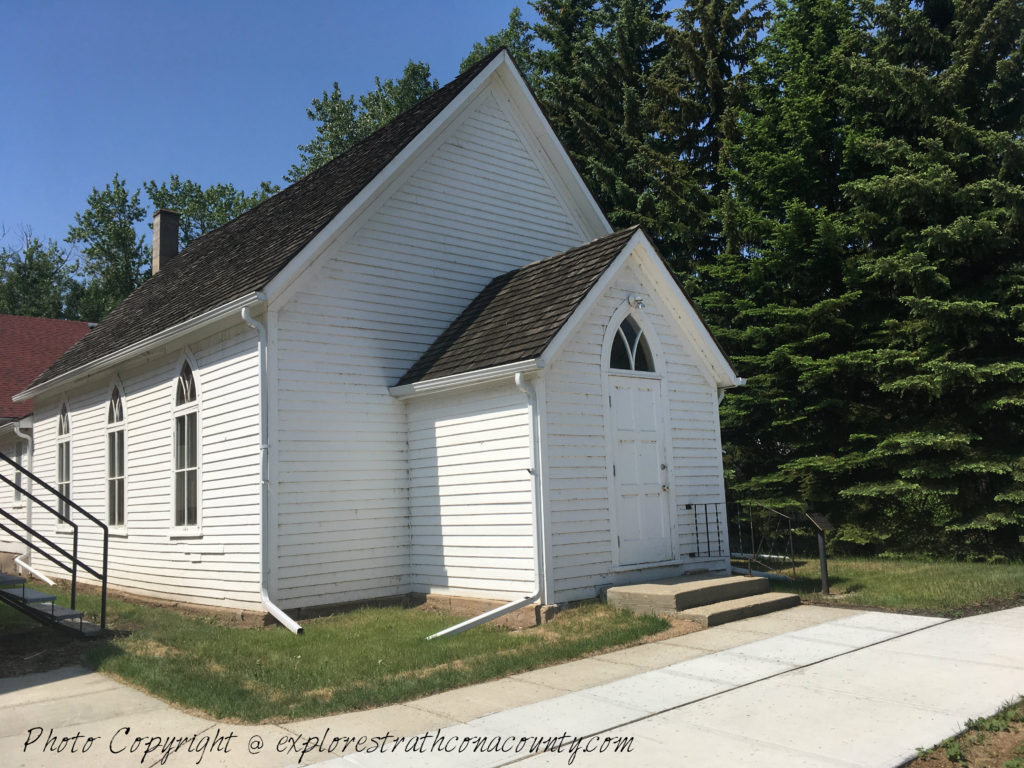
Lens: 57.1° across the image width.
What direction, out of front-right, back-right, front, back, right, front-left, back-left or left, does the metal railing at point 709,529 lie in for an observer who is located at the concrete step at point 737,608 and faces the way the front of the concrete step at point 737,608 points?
back-left

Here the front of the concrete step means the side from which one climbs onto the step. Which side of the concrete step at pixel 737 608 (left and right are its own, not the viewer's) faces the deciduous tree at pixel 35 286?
back

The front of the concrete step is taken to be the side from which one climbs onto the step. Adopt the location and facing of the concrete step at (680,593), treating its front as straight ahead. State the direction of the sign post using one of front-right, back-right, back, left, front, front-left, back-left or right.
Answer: left

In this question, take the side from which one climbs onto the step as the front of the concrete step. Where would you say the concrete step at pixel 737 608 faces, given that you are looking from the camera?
facing the viewer and to the right of the viewer

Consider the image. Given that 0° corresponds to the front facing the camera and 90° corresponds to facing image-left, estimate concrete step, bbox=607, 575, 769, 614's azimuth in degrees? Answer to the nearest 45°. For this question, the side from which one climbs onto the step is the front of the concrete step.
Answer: approximately 315°

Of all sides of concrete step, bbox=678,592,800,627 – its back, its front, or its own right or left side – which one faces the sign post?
left

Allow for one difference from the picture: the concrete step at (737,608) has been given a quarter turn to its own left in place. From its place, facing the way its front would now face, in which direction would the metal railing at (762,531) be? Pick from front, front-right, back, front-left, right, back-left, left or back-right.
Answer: front-left

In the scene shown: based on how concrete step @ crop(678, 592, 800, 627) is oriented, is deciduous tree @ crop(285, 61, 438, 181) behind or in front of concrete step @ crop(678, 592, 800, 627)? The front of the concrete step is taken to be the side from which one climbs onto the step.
behind

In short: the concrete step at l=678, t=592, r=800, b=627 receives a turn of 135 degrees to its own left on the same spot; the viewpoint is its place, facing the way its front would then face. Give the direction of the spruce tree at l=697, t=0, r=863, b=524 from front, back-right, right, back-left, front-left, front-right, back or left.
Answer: front

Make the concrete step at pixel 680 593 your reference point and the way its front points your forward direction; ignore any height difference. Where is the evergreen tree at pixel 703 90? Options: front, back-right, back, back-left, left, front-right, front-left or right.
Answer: back-left

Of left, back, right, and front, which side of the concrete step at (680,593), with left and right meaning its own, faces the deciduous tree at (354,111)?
back

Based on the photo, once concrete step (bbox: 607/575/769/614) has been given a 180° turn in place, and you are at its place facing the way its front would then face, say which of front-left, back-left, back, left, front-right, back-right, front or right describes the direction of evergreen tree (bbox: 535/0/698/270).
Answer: front-right

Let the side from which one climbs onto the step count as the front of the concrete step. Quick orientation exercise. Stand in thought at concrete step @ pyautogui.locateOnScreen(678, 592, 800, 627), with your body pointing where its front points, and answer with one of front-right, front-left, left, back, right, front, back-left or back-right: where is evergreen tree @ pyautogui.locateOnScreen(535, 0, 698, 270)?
back-left

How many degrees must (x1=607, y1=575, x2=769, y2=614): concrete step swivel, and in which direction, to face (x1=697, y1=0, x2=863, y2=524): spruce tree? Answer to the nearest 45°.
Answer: approximately 135° to its left

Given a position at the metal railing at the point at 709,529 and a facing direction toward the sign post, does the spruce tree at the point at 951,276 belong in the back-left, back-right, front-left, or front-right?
front-left

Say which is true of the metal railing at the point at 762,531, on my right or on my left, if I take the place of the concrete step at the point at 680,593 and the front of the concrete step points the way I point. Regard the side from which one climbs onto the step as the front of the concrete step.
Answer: on my left
